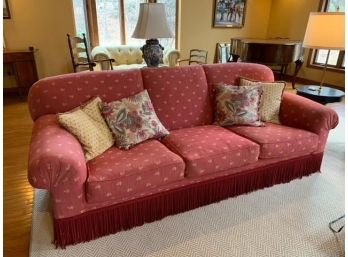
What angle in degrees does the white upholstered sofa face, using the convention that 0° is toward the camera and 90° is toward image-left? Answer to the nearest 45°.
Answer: approximately 0°

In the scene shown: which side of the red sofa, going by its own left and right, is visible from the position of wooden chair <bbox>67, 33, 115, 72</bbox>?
back

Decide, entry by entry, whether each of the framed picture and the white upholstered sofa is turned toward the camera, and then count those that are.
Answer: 2

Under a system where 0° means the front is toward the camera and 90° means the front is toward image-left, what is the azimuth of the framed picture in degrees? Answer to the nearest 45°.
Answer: approximately 0°

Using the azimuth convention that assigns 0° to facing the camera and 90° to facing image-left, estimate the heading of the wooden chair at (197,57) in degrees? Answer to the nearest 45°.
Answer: approximately 45°

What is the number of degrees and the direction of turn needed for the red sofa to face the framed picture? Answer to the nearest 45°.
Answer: approximately 135° to its left

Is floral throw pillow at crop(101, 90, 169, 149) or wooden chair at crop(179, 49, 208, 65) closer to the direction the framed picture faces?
the floral throw pillow
